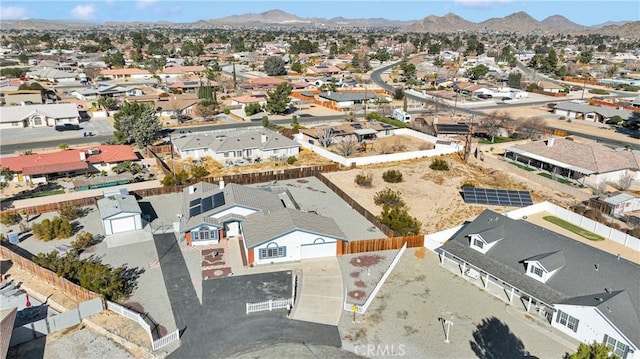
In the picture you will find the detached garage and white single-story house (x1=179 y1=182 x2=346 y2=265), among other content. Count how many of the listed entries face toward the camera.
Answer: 2

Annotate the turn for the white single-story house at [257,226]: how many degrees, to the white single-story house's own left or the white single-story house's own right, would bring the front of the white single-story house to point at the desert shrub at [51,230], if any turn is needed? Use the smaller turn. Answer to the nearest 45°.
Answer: approximately 90° to the white single-story house's own right

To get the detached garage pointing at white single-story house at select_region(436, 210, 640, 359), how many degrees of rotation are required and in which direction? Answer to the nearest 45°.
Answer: approximately 45° to its left

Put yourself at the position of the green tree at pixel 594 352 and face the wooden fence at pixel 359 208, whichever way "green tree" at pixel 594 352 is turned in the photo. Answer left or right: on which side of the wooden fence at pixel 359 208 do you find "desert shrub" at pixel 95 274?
left

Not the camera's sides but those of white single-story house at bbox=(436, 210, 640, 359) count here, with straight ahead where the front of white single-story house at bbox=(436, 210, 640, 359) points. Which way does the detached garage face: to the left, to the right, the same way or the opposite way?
to the left

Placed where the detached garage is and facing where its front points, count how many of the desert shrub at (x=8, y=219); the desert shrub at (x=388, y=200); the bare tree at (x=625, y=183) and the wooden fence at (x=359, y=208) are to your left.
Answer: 3

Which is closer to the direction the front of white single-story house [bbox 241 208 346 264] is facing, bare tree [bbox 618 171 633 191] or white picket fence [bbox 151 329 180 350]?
the white picket fence

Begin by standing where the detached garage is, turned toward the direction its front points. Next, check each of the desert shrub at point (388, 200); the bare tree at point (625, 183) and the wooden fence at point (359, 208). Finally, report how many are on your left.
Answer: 3

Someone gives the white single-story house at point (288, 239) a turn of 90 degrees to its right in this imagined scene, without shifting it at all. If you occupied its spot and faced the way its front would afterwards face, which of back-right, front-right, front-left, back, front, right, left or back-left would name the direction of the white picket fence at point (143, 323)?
front-left

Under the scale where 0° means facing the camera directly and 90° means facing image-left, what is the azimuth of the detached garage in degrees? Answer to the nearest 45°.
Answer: approximately 0°

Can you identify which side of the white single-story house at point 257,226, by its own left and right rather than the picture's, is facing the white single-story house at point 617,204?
left

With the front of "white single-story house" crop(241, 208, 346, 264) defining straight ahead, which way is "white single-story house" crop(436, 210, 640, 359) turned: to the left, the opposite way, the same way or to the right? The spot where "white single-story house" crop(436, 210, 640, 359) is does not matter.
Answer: to the right

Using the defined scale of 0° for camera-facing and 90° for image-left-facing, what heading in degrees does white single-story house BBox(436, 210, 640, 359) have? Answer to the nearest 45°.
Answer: approximately 45°

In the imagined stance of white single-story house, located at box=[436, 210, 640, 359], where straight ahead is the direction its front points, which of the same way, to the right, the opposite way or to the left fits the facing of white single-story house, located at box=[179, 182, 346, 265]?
to the left

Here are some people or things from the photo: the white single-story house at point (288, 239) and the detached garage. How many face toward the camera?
2
